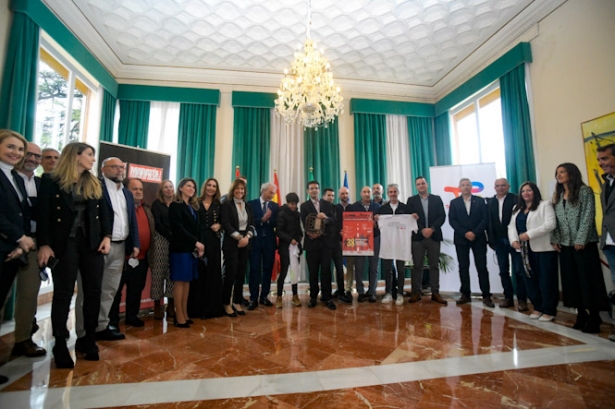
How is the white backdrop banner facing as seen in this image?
toward the camera

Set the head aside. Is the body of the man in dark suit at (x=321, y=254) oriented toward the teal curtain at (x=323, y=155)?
no

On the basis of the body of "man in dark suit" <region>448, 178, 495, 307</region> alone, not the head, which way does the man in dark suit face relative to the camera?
toward the camera

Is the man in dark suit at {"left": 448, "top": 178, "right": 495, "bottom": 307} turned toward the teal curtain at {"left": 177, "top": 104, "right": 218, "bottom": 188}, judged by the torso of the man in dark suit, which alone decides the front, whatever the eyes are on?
no

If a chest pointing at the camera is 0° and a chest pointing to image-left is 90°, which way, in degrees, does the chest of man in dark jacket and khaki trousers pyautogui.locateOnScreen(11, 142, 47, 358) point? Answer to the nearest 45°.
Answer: approximately 315°

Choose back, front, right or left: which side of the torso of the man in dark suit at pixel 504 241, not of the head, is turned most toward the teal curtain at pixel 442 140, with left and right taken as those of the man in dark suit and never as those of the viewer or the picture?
back

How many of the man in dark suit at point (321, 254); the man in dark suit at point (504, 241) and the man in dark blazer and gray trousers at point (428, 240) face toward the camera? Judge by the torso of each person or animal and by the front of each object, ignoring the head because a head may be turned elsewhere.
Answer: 3

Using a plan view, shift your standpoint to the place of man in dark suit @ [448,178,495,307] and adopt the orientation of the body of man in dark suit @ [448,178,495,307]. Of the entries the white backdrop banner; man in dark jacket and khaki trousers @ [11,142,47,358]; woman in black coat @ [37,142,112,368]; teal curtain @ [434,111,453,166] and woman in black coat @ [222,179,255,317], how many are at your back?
2

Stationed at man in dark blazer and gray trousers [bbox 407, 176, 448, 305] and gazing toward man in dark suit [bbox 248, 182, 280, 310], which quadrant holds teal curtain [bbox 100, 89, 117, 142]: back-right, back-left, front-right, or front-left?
front-right

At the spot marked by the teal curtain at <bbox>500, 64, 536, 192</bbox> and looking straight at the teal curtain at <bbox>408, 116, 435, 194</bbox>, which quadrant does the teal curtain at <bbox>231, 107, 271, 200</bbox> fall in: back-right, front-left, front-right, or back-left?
front-left

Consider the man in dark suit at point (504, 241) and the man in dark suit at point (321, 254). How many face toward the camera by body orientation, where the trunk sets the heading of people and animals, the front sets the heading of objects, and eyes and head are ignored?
2

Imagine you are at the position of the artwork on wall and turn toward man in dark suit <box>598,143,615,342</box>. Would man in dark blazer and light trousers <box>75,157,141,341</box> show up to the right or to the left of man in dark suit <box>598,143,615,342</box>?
right

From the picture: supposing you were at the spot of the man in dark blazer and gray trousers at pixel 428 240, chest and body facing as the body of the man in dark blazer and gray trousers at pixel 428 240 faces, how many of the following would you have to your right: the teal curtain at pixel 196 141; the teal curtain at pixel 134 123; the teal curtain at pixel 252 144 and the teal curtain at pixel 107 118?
4

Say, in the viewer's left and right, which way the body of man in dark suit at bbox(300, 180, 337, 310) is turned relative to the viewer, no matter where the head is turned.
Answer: facing the viewer

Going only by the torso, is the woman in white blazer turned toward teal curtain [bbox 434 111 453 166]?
no

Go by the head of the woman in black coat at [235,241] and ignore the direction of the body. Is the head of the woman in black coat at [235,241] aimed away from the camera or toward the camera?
toward the camera

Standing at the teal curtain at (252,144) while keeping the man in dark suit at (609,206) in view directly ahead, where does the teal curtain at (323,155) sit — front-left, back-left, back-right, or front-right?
front-left

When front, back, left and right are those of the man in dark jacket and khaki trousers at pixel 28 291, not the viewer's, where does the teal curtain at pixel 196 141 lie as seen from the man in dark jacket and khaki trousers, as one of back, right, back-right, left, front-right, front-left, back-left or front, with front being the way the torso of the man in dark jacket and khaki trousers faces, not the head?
left

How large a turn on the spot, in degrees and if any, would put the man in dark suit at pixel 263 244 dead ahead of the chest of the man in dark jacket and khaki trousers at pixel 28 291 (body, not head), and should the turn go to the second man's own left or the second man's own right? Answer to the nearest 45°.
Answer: approximately 45° to the second man's own left
